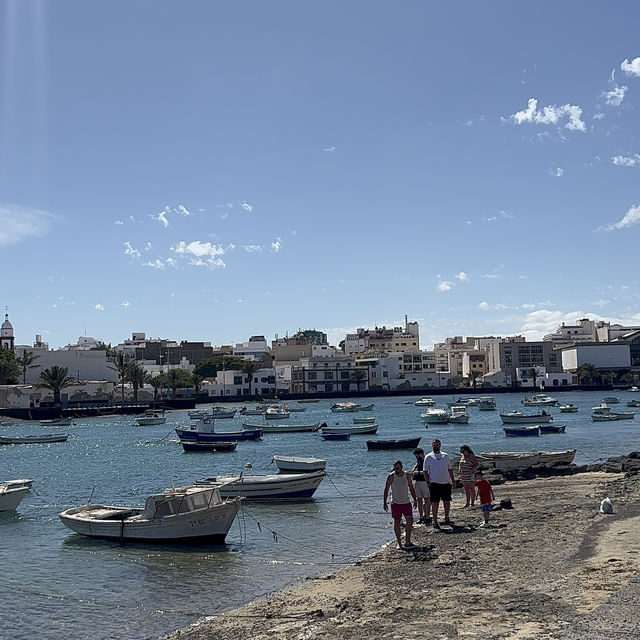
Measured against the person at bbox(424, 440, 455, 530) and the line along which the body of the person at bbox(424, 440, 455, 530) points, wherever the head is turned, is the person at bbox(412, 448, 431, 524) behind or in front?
behind

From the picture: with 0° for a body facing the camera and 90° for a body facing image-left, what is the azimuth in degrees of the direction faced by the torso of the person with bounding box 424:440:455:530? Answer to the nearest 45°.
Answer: approximately 0°

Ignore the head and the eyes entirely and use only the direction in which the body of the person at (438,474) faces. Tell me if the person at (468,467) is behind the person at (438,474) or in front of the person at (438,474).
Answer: behind

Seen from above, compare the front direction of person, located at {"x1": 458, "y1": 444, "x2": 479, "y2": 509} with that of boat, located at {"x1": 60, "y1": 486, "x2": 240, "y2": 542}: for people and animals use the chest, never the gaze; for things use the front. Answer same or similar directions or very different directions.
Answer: very different directions

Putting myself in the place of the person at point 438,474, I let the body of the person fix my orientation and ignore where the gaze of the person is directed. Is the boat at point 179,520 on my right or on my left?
on my right

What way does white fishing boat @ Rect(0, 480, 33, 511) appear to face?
to the viewer's right

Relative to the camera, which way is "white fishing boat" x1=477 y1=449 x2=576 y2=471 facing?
to the viewer's right
